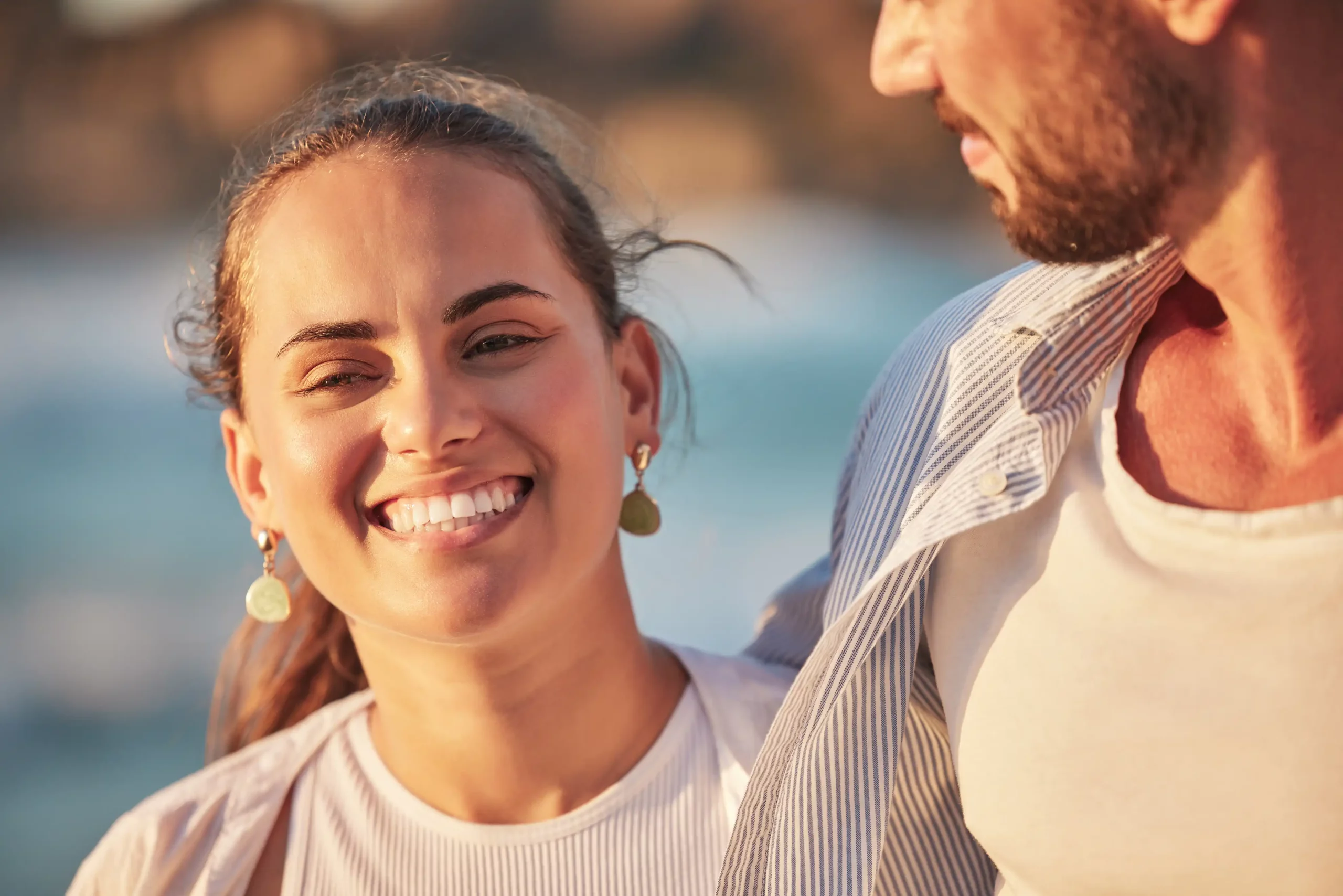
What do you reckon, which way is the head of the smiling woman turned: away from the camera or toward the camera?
toward the camera

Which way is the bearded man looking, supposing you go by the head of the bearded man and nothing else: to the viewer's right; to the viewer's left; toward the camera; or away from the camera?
to the viewer's left

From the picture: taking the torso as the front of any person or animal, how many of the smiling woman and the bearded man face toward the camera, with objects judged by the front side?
2

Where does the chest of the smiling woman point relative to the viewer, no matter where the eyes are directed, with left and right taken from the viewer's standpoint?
facing the viewer

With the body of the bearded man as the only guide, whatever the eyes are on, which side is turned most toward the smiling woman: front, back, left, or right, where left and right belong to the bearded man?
right

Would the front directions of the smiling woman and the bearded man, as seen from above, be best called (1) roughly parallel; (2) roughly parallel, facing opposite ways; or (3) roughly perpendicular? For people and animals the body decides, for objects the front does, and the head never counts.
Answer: roughly parallel

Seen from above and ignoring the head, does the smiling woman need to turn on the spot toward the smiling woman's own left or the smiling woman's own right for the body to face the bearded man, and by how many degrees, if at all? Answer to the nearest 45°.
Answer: approximately 45° to the smiling woman's own left

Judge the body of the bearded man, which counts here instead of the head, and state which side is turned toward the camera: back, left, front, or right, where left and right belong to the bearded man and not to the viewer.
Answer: front
